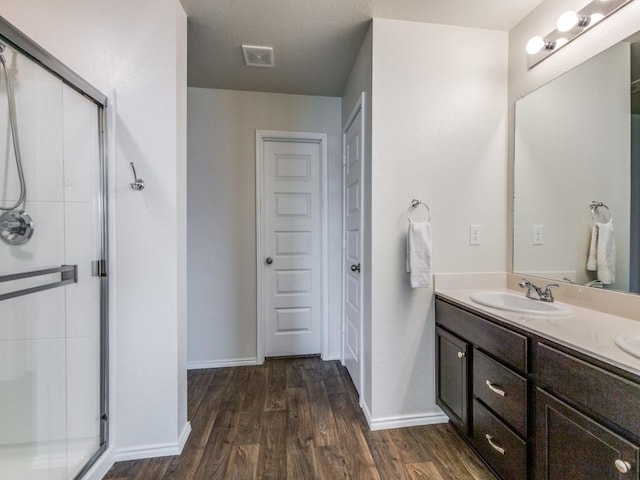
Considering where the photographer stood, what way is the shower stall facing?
facing the viewer and to the right of the viewer

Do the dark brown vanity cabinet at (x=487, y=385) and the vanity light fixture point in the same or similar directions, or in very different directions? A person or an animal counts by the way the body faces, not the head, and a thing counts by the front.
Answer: same or similar directions

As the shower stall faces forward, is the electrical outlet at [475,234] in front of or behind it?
in front

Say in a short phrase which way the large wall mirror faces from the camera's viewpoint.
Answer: facing the viewer and to the left of the viewer

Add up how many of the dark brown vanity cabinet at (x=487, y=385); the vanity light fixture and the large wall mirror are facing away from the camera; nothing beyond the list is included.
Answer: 0

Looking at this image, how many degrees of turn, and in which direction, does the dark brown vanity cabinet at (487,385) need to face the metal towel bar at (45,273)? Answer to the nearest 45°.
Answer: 0° — it already faces it

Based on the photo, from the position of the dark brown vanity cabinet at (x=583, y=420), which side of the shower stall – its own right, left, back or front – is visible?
front

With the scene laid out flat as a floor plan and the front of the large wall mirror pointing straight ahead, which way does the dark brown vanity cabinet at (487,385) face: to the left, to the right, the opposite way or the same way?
the same way

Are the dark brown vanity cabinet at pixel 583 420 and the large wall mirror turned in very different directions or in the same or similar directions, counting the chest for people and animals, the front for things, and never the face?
same or similar directions

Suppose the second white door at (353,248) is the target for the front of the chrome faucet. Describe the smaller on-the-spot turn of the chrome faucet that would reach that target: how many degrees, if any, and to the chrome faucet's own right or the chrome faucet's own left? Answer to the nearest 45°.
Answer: approximately 45° to the chrome faucet's own right

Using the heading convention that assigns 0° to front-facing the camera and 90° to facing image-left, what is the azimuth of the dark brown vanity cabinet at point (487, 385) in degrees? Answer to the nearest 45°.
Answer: approximately 45°

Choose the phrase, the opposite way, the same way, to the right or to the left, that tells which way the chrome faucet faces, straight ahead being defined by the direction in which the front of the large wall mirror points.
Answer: the same way

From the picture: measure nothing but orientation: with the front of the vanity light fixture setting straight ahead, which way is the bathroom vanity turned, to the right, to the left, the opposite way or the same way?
the same way

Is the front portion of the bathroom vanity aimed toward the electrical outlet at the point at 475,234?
no
